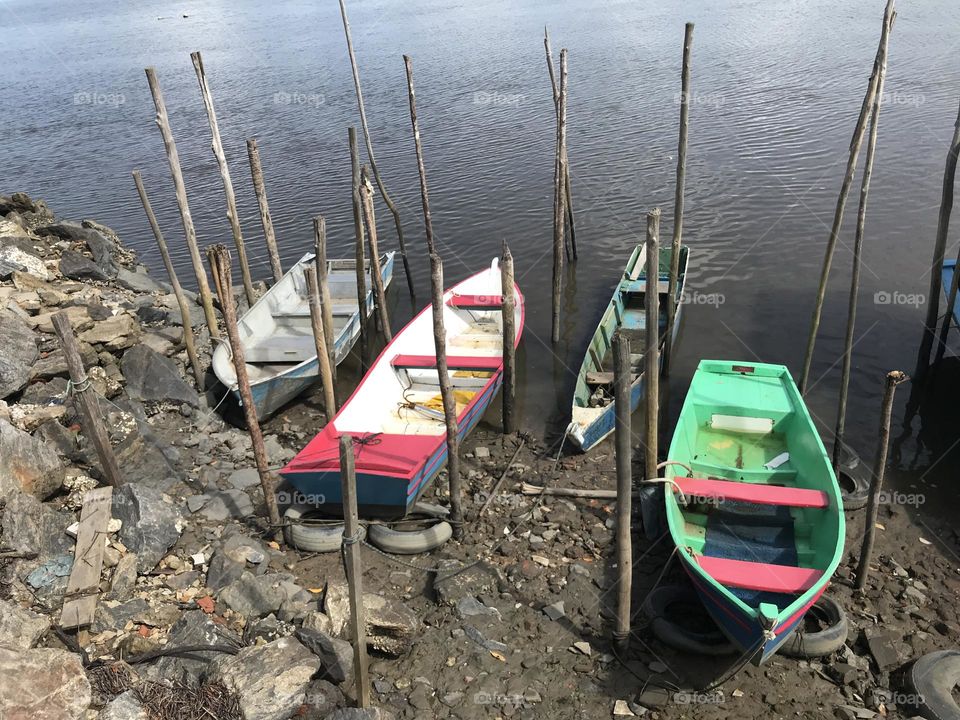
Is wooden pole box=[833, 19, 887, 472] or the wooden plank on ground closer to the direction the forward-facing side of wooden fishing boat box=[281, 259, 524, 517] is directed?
the wooden pole

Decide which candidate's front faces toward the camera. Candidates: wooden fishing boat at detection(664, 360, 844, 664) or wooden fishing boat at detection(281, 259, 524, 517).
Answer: wooden fishing boat at detection(664, 360, 844, 664)

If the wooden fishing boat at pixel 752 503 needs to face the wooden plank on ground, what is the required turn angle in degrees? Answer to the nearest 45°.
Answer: approximately 45° to its right

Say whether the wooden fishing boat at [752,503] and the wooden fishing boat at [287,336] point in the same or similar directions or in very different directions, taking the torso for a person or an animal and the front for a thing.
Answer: same or similar directions

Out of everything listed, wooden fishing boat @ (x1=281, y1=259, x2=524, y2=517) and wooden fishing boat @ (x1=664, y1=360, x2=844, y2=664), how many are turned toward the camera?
1

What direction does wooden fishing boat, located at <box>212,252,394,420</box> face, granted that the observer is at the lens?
facing the viewer and to the left of the viewer

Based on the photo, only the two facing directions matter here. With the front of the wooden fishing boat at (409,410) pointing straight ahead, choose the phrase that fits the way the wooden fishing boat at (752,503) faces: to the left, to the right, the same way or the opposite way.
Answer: the opposite way

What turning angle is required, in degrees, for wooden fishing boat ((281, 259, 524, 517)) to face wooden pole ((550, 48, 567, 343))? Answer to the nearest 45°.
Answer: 0° — it already faces it

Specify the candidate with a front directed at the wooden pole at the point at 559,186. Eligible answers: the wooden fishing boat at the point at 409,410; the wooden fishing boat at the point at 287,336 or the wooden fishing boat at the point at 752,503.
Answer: the wooden fishing boat at the point at 409,410

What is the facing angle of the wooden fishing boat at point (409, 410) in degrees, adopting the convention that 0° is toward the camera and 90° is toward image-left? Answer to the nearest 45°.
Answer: approximately 225°

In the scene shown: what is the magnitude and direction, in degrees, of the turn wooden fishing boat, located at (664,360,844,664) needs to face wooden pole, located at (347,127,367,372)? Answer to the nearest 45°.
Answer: approximately 135° to its right

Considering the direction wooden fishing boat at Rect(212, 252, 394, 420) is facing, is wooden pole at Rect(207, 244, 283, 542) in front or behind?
in front

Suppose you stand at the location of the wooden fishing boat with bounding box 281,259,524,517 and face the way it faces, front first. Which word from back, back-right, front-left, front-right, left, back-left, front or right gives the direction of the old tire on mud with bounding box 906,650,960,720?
right

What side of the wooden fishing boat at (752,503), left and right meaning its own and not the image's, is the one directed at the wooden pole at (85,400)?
right

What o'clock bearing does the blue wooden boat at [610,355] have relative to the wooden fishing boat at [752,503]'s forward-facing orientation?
The blue wooden boat is roughly at 5 o'clock from the wooden fishing boat.

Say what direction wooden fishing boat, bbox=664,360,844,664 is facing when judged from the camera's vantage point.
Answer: facing the viewer

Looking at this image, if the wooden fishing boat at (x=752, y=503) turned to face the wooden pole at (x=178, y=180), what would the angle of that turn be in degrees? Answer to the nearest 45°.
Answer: approximately 90° to its right

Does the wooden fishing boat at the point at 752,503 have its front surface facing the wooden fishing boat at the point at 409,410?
no

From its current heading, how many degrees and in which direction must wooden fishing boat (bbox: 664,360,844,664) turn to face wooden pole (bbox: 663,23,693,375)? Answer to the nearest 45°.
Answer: approximately 180°

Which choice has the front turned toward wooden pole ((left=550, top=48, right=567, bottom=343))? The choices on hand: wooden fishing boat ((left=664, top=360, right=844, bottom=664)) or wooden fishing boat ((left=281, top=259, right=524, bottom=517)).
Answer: wooden fishing boat ((left=281, top=259, right=524, bottom=517))

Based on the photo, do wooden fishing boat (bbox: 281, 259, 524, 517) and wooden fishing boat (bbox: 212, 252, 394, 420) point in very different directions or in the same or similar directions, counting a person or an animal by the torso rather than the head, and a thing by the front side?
very different directions
